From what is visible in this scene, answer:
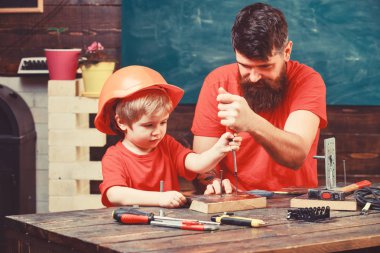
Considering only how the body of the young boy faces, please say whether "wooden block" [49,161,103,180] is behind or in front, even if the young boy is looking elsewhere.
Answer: behind

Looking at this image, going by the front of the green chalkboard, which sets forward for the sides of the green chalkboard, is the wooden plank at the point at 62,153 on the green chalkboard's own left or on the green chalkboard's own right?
on the green chalkboard's own right

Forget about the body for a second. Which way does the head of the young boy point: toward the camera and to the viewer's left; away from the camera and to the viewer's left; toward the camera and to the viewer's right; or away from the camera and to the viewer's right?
toward the camera and to the viewer's right

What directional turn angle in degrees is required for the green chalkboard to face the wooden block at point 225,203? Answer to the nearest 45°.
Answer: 0° — it already faces it

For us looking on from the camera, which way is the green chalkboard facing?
facing the viewer

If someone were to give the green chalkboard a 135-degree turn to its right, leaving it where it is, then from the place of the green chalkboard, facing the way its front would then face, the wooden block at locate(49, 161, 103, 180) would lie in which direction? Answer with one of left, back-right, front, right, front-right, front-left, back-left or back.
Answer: front-left

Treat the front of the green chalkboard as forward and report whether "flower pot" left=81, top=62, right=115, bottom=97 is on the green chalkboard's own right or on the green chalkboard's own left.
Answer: on the green chalkboard's own right

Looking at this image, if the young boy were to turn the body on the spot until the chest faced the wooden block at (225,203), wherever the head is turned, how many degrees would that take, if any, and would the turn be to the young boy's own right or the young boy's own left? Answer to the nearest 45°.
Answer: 0° — they already face it

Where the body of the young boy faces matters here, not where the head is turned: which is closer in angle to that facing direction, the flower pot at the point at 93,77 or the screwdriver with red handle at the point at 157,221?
the screwdriver with red handle

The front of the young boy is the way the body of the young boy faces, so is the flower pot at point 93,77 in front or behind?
behind

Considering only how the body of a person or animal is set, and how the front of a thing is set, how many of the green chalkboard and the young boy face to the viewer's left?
0

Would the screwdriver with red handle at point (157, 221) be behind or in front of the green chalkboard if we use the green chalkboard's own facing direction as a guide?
in front

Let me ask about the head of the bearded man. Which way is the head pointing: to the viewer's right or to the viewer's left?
to the viewer's left

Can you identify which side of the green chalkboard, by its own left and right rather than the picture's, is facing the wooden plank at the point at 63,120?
right

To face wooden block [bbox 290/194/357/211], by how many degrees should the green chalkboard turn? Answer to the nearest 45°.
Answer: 0° — it already faces it
